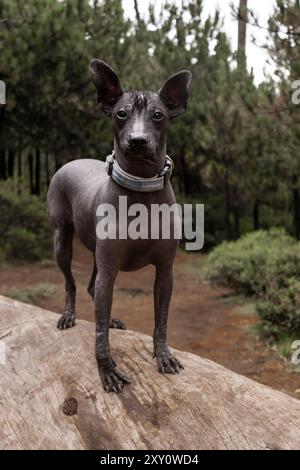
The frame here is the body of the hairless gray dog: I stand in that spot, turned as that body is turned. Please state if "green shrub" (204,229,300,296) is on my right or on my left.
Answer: on my left

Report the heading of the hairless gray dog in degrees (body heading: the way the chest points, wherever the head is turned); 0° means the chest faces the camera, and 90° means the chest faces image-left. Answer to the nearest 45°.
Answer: approximately 315°

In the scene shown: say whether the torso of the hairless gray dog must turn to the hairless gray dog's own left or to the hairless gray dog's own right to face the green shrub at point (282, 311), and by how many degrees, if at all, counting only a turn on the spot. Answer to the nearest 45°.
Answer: approximately 90° to the hairless gray dog's own left

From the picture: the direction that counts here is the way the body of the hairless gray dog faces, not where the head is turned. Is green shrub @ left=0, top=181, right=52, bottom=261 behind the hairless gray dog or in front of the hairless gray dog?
behind
